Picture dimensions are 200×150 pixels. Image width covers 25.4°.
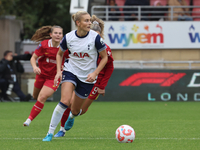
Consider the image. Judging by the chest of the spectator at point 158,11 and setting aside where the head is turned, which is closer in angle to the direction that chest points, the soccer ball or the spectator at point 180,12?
the soccer ball

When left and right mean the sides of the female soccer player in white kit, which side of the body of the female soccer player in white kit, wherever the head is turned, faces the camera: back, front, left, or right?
front

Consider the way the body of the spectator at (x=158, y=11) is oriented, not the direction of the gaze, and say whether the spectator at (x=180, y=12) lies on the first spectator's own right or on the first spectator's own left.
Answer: on the first spectator's own left

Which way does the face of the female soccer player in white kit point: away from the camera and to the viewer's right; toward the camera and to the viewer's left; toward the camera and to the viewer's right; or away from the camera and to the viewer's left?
toward the camera and to the viewer's right

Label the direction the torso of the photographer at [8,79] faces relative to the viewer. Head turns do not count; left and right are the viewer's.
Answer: facing to the right of the viewer

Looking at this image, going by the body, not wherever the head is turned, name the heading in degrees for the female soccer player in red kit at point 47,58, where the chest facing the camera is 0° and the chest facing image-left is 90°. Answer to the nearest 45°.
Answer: approximately 315°

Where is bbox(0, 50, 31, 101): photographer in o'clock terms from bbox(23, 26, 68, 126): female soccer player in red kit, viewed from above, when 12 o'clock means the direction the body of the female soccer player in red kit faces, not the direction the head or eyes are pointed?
The photographer is roughly at 7 o'clock from the female soccer player in red kit.

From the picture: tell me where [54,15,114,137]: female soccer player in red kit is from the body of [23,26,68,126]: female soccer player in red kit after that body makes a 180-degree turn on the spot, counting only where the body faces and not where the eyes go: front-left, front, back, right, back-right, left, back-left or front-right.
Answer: back

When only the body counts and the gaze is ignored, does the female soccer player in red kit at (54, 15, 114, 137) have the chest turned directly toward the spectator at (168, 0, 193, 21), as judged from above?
no

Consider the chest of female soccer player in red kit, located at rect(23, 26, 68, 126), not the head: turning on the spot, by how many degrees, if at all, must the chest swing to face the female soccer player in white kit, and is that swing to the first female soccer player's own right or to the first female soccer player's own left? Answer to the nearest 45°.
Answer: approximately 45° to the first female soccer player's own right

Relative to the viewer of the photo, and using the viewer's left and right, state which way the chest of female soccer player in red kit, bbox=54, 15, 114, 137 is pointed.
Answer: facing the viewer and to the left of the viewer

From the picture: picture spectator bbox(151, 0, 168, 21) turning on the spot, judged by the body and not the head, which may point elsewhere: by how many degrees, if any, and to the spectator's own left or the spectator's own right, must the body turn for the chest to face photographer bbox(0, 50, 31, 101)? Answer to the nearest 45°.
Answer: approximately 45° to the spectator's own right

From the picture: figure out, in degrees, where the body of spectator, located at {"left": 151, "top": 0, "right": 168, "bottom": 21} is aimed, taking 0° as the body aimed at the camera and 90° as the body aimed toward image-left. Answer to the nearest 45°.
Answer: approximately 0°

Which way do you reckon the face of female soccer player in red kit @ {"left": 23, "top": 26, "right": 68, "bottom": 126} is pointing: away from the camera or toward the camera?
toward the camera
